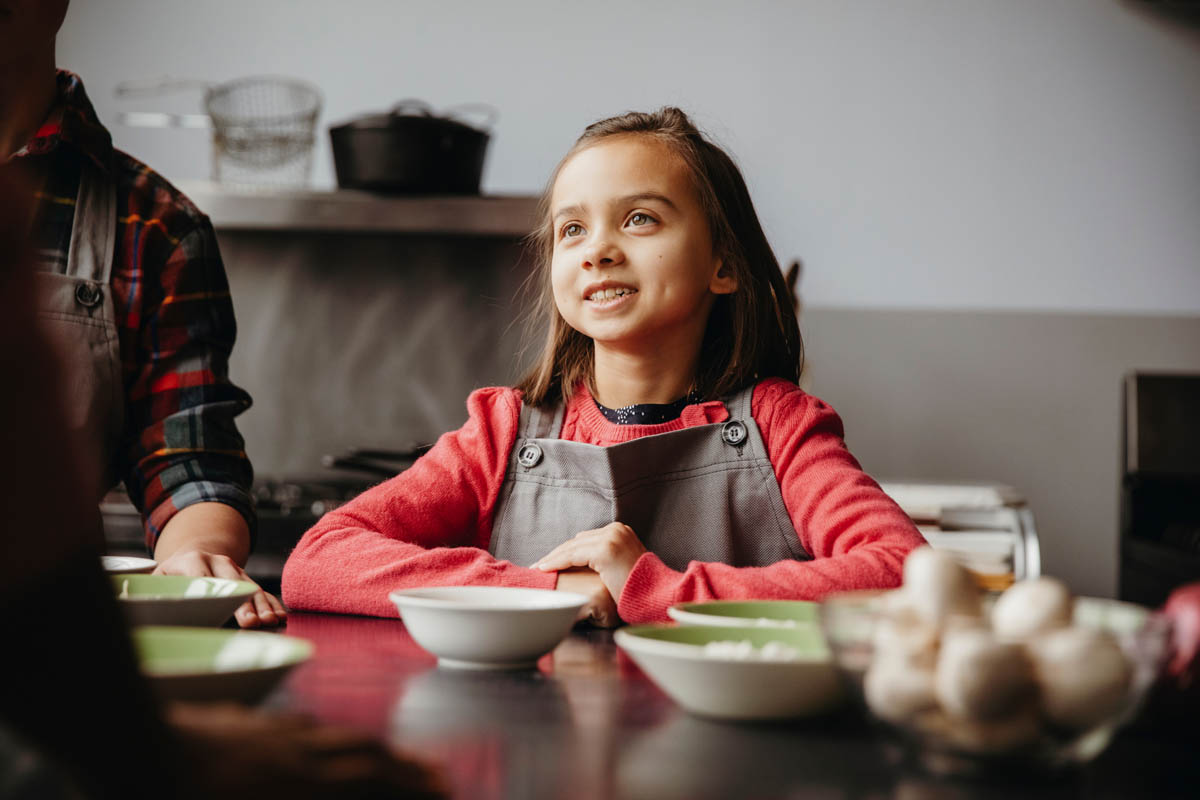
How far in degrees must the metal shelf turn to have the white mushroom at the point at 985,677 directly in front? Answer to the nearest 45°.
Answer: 0° — it already faces it

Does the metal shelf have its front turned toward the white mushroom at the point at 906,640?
yes

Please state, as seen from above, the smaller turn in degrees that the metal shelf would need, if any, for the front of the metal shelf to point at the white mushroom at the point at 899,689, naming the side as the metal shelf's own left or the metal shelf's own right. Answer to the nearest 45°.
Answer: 0° — it already faces it

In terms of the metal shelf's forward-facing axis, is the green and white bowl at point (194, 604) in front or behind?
in front

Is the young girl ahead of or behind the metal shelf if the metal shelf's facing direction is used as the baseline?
ahead

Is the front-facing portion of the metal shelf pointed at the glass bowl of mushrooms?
yes

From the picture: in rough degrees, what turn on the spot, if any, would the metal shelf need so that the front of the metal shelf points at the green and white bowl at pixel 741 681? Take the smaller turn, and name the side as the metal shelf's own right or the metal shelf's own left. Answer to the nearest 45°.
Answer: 0° — it already faces it

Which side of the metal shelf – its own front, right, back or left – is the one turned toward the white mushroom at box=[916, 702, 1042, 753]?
front

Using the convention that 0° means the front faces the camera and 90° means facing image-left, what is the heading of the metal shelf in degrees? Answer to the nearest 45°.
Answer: approximately 0°

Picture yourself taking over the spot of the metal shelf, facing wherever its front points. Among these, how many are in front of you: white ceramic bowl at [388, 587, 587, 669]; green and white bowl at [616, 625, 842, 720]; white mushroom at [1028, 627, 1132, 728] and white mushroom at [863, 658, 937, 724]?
4

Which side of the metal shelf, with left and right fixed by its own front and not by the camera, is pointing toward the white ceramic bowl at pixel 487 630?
front

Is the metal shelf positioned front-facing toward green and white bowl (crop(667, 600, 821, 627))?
yes
